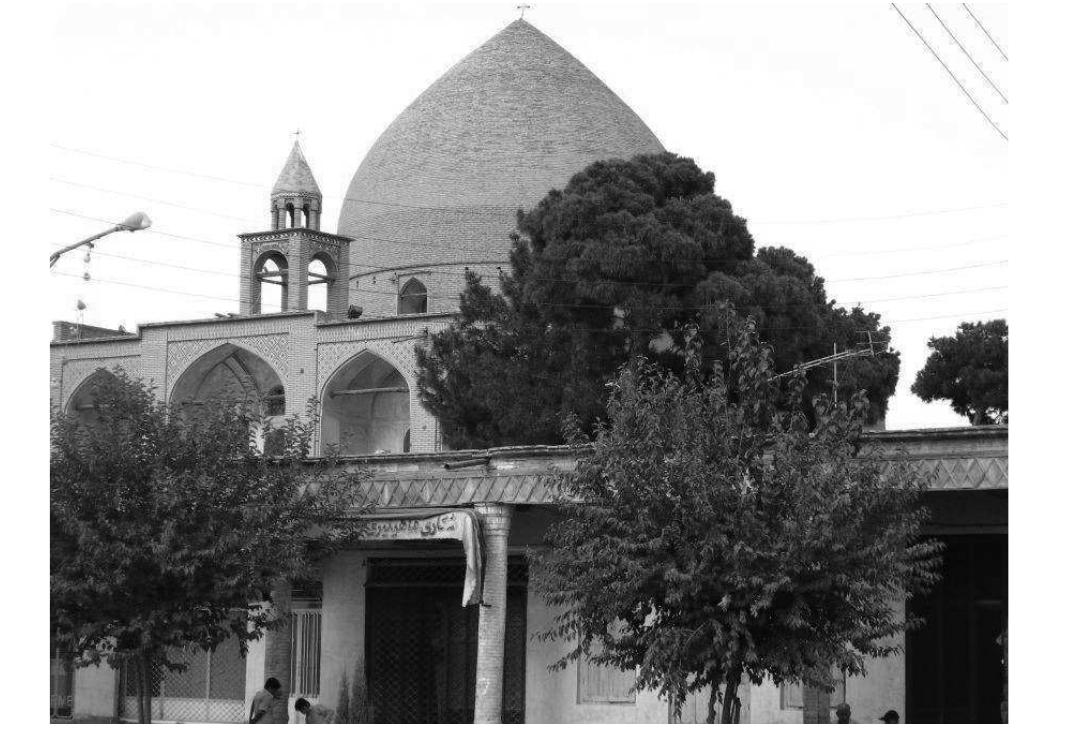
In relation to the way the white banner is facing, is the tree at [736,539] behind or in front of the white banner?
in front

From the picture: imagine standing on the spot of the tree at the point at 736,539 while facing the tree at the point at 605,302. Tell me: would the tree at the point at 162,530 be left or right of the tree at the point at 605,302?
left

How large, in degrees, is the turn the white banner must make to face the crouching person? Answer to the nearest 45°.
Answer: approximately 45° to its right

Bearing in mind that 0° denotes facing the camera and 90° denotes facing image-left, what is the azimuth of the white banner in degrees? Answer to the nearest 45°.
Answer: approximately 0°

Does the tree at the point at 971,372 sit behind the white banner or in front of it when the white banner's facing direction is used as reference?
behind

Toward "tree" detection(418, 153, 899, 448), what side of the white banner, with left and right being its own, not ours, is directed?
back
